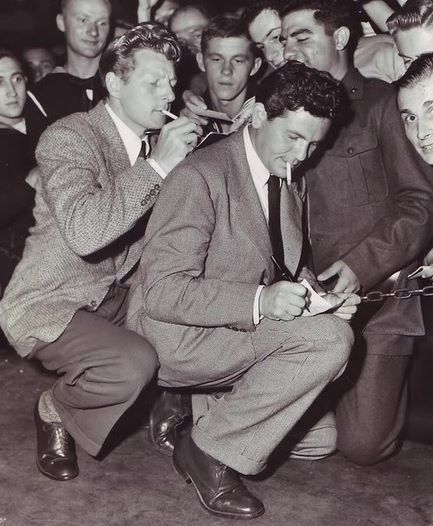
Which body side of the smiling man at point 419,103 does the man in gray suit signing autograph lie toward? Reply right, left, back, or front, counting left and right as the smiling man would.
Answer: front

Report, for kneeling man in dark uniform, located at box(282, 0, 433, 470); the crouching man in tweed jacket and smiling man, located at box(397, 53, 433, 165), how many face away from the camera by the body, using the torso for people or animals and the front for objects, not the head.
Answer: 0

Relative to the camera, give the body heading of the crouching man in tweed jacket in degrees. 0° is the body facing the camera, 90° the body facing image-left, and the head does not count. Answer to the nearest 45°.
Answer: approximately 315°

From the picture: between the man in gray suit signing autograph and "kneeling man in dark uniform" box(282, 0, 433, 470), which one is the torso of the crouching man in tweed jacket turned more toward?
the man in gray suit signing autograph

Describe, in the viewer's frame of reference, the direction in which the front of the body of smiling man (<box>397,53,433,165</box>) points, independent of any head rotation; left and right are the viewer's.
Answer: facing the viewer and to the left of the viewer

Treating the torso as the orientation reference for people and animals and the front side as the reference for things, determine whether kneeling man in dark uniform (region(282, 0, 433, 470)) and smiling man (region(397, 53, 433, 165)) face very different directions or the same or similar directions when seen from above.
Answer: same or similar directions

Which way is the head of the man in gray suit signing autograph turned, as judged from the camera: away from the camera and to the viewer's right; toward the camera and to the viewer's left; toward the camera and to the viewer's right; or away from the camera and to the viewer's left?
toward the camera and to the viewer's right

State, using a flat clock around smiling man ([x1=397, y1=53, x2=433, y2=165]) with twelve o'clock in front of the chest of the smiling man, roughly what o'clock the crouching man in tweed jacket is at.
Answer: The crouching man in tweed jacket is roughly at 1 o'clock from the smiling man.

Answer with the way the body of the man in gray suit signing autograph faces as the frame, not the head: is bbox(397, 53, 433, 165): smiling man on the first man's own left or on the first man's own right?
on the first man's own left

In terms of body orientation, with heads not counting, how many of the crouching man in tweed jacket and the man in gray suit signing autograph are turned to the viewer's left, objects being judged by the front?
0

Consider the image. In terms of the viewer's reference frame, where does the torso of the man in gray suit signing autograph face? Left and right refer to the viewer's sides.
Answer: facing the viewer and to the right of the viewer

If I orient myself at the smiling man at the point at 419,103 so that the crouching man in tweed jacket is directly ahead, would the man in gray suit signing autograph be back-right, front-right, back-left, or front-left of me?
front-left

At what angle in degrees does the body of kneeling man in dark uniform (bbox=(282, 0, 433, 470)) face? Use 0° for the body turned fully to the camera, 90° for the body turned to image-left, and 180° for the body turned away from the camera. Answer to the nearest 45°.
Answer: approximately 45°

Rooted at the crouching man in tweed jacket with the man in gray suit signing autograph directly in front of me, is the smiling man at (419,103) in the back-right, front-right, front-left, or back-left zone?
front-left

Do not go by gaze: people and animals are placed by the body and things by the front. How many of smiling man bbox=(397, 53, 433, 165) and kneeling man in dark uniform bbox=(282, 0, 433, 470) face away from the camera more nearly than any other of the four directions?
0

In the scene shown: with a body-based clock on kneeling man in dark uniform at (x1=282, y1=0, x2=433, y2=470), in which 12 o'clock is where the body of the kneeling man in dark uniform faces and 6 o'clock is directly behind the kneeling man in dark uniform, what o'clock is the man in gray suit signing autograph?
The man in gray suit signing autograph is roughly at 12 o'clock from the kneeling man in dark uniform.

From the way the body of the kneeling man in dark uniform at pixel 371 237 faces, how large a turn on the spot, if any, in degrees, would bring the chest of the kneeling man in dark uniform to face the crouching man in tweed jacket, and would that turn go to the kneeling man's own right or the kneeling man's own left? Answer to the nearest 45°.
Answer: approximately 45° to the kneeling man's own right
